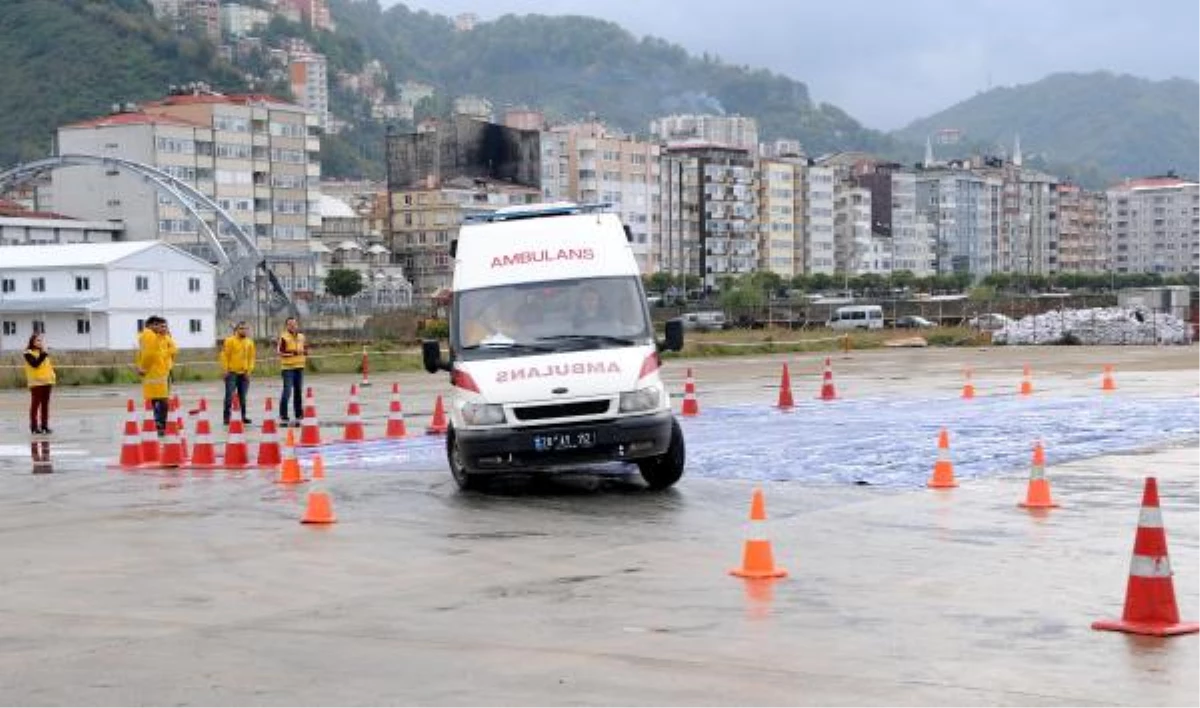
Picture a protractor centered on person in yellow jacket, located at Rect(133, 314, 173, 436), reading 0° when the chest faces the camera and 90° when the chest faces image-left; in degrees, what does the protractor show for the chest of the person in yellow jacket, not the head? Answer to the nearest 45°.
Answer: approximately 315°

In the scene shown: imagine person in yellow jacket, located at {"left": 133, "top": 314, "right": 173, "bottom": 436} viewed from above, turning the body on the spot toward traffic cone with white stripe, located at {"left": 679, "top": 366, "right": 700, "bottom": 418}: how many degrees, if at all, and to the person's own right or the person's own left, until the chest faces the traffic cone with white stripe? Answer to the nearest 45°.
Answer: approximately 45° to the person's own left

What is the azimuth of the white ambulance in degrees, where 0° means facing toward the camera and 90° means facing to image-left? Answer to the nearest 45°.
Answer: approximately 0°

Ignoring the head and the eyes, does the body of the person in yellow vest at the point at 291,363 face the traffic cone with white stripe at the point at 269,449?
yes

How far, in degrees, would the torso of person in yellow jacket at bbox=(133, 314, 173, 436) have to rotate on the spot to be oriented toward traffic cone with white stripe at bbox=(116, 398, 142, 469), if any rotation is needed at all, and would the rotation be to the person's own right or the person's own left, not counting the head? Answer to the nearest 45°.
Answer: approximately 45° to the person's own right

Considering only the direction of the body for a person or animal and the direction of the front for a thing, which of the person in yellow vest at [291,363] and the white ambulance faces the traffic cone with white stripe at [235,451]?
the person in yellow vest

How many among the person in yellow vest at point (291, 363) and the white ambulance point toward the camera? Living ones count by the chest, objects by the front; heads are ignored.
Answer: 2

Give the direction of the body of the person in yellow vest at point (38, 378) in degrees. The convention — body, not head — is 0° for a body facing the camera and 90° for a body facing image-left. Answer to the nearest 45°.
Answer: approximately 315°
